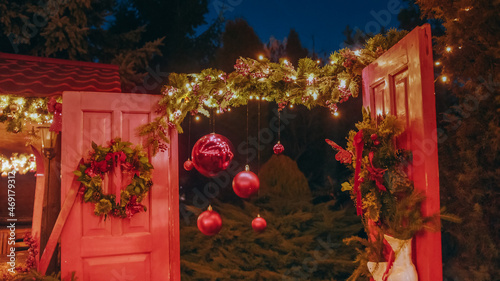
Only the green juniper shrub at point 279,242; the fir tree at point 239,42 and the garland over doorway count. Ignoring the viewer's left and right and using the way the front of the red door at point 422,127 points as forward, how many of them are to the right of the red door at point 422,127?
3

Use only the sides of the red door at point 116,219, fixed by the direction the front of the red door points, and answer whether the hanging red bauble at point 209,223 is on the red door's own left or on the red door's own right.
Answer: on the red door's own left

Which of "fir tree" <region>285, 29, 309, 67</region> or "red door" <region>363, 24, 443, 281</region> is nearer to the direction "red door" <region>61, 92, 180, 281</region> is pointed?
the red door

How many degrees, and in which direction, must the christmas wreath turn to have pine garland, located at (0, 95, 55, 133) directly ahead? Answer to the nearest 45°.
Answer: approximately 135° to its right

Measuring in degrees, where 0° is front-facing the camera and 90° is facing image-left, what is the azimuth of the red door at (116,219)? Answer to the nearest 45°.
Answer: approximately 0°

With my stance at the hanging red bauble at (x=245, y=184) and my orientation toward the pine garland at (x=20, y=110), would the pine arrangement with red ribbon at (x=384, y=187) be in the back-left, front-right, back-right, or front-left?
back-left

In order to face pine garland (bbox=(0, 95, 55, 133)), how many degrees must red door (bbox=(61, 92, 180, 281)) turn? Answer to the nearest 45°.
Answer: approximately 135° to its right
